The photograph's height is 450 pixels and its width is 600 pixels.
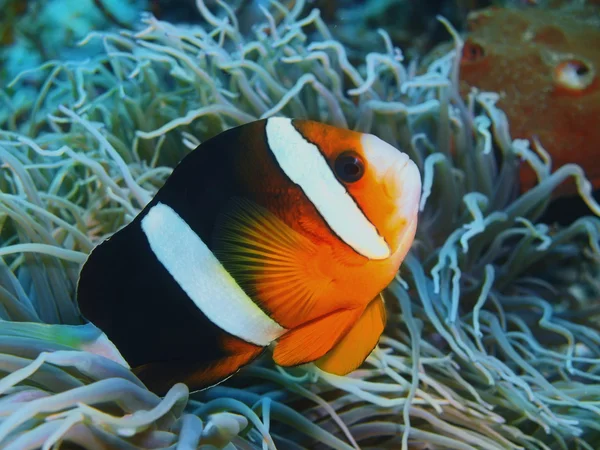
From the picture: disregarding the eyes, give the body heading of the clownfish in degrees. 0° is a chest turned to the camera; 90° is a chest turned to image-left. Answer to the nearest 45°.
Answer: approximately 270°
